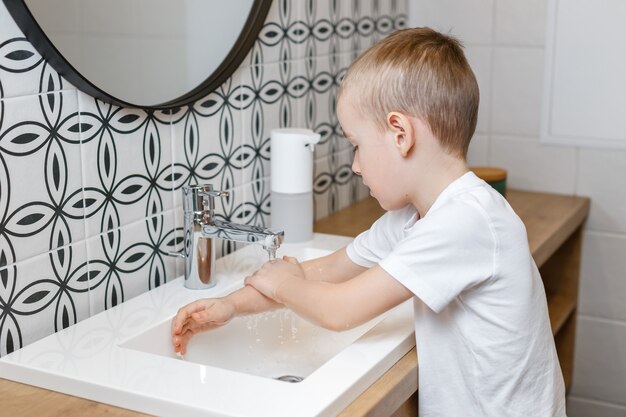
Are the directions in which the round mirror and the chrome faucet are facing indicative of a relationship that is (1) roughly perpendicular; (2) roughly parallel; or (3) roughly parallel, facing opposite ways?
roughly parallel

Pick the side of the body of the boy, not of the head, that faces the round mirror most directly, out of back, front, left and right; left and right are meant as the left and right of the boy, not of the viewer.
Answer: front

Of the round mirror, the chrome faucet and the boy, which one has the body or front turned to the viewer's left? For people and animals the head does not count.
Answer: the boy

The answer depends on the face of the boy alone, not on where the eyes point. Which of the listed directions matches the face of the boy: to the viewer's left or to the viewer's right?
to the viewer's left

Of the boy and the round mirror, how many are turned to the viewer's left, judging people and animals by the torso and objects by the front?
1

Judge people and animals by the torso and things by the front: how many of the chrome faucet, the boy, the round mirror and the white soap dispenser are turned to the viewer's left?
1

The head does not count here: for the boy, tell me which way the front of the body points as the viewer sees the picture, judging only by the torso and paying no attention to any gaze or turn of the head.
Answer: to the viewer's left
